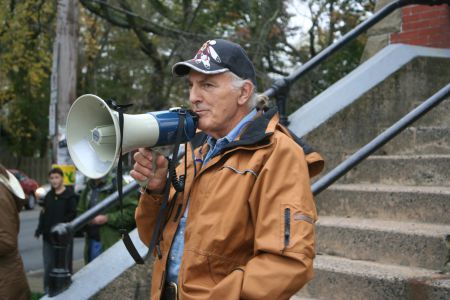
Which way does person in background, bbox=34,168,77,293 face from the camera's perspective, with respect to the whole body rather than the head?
toward the camera

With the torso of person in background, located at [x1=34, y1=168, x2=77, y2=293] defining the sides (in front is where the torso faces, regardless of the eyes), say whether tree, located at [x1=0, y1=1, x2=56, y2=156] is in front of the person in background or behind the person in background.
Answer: behind

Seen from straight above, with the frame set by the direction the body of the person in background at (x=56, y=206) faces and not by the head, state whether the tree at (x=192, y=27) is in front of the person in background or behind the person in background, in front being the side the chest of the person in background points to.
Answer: behind

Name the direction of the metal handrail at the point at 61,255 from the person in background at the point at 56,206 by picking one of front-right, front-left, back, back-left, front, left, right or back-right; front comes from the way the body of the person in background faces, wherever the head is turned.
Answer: front

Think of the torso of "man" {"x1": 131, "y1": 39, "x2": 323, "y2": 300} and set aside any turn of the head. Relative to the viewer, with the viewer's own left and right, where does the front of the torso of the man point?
facing the viewer and to the left of the viewer
